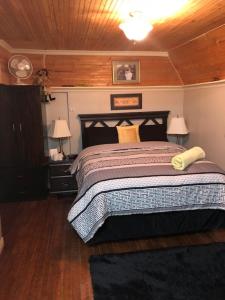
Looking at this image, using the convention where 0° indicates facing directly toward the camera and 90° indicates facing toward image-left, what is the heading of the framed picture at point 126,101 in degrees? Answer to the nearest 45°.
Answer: approximately 0°

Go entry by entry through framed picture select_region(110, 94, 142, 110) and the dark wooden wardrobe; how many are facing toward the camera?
2

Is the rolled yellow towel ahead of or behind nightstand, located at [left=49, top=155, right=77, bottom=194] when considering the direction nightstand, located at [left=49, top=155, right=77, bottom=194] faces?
ahead

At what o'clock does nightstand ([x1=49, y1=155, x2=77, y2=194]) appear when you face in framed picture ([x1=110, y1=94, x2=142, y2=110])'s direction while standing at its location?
The nightstand is roughly at 2 o'clock from the framed picture.

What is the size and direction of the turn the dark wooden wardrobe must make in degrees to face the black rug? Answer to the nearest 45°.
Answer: approximately 45° to its left

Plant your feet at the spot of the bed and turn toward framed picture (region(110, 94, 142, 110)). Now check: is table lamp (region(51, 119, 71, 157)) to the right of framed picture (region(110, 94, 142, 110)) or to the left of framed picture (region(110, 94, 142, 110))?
left

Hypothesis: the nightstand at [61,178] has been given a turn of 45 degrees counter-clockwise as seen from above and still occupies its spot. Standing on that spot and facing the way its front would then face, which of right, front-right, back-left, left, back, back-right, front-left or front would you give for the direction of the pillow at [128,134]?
front-left

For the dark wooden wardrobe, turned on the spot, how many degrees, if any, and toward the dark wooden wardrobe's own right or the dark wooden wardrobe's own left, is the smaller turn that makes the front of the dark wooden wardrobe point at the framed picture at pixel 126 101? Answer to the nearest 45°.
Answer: approximately 90° to the dark wooden wardrobe's own left

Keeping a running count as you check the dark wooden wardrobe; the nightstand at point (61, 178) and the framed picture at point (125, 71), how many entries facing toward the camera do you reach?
3
